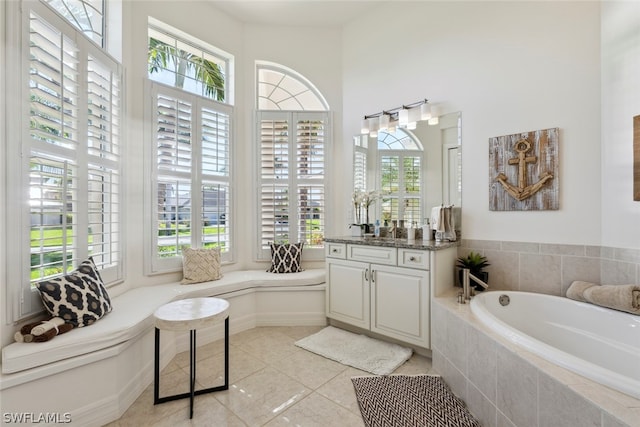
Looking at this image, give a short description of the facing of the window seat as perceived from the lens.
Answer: facing the viewer and to the right of the viewer

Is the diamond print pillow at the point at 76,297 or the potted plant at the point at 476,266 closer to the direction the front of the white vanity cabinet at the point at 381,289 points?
the diamond print pillow

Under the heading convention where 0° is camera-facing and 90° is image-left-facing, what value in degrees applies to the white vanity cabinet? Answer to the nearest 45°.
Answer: approximately 45°

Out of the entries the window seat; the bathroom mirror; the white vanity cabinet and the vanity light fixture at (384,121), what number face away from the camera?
0

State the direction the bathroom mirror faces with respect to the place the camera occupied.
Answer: facing the viewer and to the left of the viewer

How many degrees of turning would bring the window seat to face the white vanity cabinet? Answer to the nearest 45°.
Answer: approximately 45° to its left

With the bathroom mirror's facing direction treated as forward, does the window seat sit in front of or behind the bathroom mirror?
in front

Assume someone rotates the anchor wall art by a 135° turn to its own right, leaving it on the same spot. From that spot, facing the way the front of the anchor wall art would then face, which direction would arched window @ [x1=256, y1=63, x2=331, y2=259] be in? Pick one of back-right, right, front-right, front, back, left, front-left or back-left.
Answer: left

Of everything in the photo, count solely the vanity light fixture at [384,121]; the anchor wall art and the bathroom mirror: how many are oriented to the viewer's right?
0

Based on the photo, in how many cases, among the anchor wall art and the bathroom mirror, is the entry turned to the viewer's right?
0

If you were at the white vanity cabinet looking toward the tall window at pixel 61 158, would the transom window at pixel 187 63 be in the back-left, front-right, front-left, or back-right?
front-right

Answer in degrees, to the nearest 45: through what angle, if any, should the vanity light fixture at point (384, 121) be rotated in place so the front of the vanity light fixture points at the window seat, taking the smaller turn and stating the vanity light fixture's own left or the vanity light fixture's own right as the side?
0° — it already faces it

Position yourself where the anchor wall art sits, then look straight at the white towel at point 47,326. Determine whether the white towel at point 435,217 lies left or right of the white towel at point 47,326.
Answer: right

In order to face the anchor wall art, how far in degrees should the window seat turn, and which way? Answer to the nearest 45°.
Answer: approximately 45° to its left

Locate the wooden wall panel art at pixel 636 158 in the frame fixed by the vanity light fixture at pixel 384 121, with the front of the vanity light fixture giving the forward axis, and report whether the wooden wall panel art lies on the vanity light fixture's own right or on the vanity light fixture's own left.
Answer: on the vanity light fixture's own left
